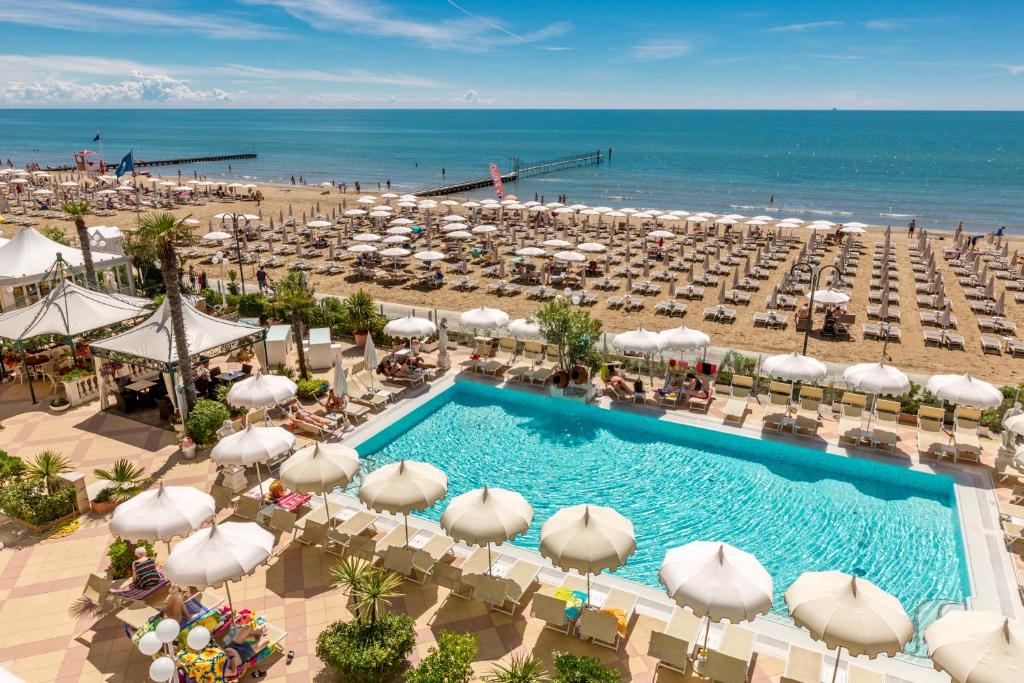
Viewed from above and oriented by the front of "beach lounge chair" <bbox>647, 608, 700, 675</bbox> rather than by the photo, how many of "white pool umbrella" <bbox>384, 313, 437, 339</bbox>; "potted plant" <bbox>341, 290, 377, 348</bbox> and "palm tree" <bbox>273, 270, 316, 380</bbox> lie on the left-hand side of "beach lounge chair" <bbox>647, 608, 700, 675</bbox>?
3

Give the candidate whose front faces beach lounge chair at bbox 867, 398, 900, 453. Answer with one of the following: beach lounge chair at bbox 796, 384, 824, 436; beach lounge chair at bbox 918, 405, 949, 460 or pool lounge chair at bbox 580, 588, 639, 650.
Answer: pool lounge chair at bbox 580, 588, 639, 650

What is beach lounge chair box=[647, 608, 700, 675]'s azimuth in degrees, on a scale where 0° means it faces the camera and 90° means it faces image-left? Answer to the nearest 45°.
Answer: approximately 225°

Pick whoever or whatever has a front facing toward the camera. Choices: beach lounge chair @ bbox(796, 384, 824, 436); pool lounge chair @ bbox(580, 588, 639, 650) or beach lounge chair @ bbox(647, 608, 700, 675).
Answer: beach lounge chair @ bbox(796, 384, 824, 436)

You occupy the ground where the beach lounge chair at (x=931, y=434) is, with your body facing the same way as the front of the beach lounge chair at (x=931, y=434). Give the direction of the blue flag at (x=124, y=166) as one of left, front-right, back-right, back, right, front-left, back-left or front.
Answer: right

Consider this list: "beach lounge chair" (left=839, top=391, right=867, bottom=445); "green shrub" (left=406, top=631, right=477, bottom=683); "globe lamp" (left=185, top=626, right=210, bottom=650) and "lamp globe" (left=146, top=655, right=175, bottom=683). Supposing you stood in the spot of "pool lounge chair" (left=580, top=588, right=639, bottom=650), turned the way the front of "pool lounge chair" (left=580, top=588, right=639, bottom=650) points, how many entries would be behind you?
3

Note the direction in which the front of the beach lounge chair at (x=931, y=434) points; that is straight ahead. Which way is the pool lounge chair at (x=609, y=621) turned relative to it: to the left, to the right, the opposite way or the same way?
the opposite way

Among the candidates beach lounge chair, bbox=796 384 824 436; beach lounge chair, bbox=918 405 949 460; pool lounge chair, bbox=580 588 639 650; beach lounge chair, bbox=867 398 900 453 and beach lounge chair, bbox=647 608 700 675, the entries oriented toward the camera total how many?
3

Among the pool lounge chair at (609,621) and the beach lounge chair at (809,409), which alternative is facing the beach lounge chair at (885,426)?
the pool lounge chair at (609,621)

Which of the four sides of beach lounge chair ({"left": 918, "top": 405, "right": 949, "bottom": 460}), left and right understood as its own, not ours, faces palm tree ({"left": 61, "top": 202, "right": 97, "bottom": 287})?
right

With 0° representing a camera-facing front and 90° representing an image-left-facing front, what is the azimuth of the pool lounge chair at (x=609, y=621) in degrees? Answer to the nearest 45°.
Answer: approximately 225°

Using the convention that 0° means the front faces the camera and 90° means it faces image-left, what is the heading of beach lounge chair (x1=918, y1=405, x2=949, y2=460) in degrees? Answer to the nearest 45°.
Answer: approximately 0°

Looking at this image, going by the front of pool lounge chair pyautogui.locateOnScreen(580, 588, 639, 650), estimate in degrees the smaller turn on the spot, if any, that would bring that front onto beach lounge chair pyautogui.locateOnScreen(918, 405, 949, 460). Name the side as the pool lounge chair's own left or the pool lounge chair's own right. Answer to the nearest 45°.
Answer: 0° — it already faces it

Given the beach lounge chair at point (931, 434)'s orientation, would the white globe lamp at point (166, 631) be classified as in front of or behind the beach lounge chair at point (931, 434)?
in front

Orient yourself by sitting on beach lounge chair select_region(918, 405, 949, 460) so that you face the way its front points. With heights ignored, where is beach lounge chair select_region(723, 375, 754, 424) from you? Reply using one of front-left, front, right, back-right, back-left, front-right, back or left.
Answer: right
